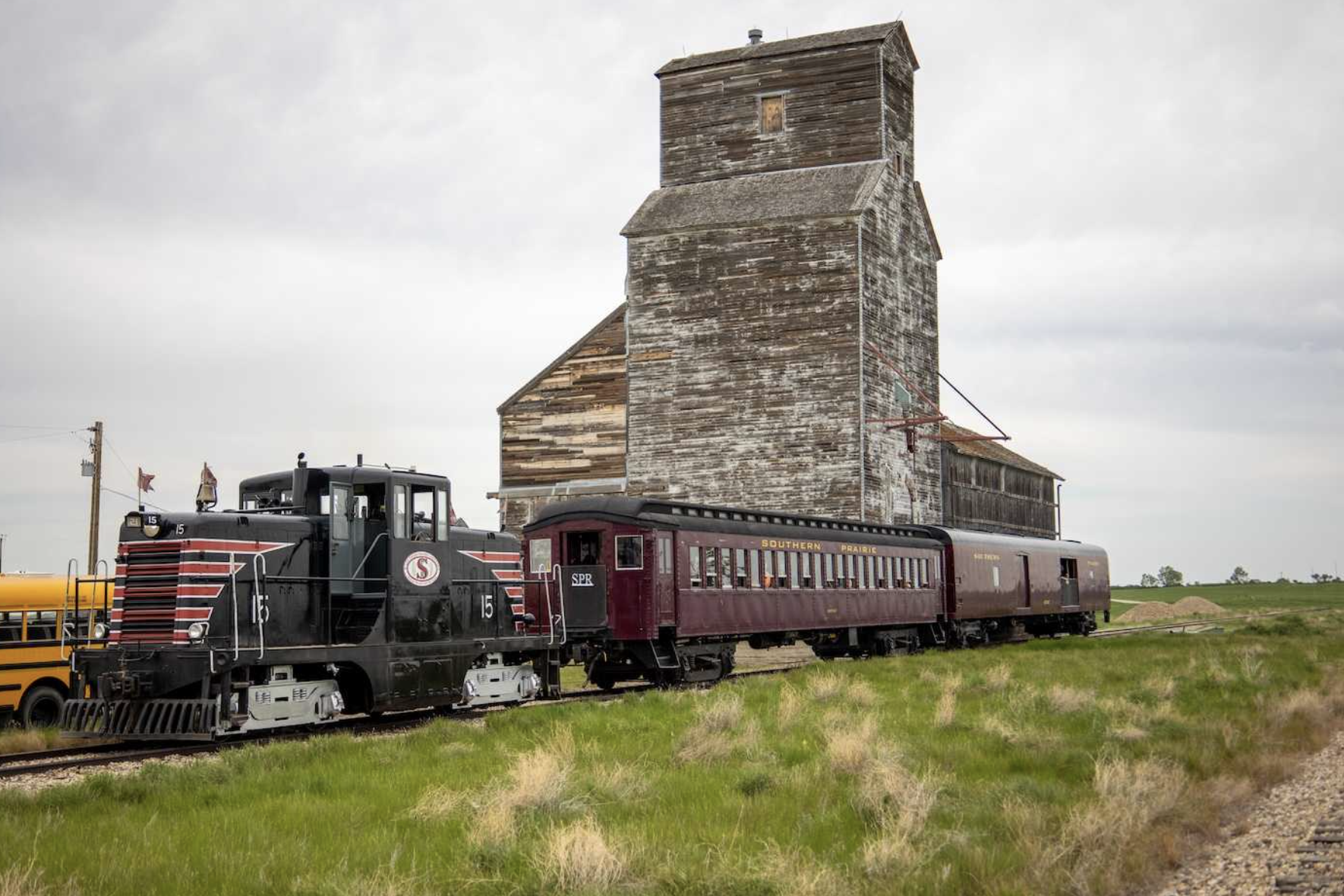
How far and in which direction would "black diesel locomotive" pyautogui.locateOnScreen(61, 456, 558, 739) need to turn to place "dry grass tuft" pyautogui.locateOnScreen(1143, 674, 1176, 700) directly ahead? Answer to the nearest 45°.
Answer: approximately 135° to its left

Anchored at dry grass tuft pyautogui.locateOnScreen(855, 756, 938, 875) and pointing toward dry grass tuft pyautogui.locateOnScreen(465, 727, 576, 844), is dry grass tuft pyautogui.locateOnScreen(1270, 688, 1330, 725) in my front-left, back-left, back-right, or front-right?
back-right

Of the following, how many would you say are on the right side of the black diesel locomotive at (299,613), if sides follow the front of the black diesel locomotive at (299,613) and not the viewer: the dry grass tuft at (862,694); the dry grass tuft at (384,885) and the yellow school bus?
1

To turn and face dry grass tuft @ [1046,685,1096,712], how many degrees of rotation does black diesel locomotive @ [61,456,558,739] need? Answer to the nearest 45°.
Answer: approximately 135° to its left

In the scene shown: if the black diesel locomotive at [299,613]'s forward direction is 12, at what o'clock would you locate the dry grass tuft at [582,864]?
The dry grass tuft is roughly at 10 o'clock from the black diesel locomotive.

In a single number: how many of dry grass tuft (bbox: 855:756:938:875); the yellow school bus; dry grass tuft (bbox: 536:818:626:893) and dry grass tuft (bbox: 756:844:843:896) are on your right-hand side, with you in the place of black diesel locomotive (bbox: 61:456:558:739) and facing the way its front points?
1

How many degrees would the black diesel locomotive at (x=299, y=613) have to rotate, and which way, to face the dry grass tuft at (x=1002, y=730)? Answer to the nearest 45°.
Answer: approximately 135° to its left

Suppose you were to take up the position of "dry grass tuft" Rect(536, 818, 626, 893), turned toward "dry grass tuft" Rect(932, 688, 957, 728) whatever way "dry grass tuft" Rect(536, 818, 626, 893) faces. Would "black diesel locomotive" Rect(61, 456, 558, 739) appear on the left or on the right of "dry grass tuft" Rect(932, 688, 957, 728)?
left

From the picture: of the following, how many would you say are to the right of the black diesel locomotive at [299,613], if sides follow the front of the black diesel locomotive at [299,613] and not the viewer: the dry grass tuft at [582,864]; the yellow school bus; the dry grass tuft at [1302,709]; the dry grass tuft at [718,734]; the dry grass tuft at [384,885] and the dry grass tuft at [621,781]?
1

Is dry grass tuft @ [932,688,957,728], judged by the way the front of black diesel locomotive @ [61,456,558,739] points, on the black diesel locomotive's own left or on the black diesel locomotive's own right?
on the black diesel locomotive's own left

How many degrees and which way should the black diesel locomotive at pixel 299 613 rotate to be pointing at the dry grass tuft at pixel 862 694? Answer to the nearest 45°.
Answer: approximately 135° to its left

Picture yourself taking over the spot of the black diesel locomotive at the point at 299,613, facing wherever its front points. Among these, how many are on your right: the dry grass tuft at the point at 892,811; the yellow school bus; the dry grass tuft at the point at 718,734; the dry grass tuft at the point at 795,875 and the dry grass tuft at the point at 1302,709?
1

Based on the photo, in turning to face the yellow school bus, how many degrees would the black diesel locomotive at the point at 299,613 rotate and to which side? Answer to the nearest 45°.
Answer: approximately 90° to its right

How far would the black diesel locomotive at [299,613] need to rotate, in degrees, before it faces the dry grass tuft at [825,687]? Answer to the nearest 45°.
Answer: approximately 135° to its left

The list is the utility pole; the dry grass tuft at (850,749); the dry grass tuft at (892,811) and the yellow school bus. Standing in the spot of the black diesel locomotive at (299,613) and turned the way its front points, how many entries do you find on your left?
2

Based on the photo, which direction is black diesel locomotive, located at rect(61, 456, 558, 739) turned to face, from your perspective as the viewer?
facing the viewer and to the left of the viewer
